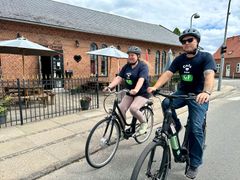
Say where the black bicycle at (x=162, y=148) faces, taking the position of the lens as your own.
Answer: facing the viewer and to the left of the viewer

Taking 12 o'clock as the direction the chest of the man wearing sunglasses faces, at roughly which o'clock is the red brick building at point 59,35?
The red brick building is roughly at 3 o'clock from the man wearing sunglasses.

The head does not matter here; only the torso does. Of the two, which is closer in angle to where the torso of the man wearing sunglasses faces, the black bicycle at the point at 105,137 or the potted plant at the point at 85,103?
the black bicycle

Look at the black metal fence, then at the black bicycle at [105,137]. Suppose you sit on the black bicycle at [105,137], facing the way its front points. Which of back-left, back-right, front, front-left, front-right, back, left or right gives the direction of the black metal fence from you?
right

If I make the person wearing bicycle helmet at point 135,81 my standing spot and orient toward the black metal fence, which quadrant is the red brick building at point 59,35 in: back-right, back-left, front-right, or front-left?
front-right

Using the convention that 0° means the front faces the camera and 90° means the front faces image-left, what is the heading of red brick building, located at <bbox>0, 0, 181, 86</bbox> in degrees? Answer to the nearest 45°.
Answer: approximately 315°

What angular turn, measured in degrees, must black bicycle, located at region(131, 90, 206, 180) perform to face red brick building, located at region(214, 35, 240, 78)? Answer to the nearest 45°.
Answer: approximately 135° to its right

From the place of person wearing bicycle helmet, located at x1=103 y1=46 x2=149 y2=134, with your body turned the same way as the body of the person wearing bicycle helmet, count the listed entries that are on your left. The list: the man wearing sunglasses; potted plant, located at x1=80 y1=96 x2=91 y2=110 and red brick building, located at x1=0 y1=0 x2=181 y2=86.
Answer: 1

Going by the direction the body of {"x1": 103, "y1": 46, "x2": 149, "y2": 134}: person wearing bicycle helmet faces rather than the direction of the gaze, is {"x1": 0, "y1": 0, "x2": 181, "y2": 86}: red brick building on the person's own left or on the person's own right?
on the person's own right

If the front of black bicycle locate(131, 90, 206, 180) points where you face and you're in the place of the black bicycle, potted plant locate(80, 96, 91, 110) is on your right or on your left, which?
on your right

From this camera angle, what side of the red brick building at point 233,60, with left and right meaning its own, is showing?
front

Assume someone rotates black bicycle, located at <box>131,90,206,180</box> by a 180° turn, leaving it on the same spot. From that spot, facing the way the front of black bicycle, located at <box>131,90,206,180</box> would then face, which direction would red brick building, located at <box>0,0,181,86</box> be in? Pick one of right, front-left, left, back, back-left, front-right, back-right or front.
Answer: left

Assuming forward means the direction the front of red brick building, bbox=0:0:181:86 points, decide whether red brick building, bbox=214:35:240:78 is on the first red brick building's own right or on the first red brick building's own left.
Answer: on the first red brick building's own left

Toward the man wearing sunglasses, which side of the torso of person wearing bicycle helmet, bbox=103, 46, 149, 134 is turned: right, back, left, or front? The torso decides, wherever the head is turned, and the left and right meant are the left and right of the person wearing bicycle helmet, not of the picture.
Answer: left

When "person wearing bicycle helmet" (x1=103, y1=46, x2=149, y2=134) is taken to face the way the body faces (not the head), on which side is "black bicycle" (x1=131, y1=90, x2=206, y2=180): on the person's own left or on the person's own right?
on the person's own left

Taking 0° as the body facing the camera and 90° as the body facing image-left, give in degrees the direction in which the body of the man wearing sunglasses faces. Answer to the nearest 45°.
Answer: approximately 45°

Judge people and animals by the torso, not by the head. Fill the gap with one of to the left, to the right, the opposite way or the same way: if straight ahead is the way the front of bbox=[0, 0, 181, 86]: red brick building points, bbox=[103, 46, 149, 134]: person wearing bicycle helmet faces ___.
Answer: to the right
